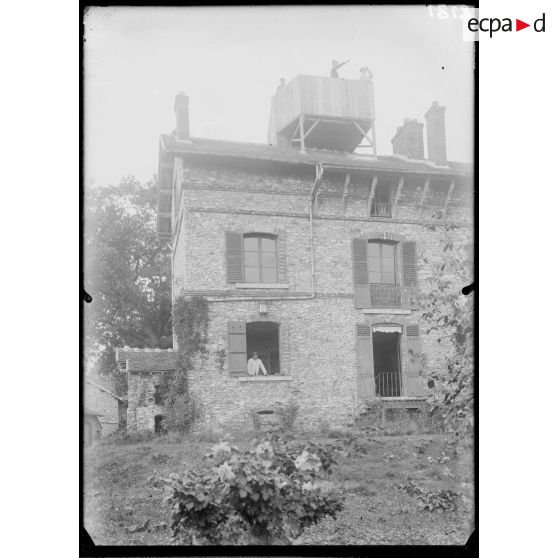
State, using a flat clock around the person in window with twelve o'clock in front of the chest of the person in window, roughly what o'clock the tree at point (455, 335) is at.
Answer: The tree is roughly at 10 o'clock from the person in window.

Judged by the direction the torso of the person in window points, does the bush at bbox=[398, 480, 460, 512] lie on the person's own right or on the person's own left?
on the person's own left

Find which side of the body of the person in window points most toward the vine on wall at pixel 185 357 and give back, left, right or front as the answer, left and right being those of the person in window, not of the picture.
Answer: right

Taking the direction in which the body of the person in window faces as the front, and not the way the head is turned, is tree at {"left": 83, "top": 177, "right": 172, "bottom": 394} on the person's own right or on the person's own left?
on the person's own right

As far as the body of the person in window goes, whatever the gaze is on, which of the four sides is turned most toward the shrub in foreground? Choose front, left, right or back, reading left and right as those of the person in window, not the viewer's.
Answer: front

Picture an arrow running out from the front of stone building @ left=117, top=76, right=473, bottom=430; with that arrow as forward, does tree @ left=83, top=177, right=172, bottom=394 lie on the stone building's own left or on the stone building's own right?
on the stone building's own right
